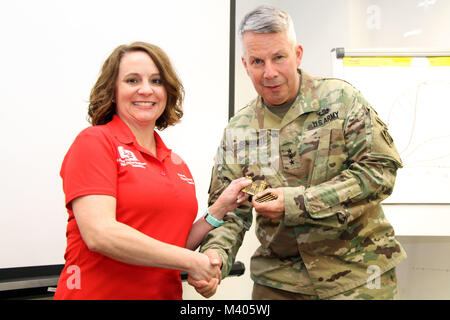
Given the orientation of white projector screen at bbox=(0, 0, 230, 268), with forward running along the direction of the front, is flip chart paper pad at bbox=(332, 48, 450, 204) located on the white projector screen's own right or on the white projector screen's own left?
on the white projector screen's own left

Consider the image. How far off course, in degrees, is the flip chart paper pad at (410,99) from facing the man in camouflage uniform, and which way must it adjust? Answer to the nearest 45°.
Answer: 0° — it already faces them

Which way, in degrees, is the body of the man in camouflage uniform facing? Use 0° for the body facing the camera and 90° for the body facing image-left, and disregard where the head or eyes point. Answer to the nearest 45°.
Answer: approximately 45°

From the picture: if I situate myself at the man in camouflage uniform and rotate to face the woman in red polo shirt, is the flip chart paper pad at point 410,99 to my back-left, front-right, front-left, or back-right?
back-right

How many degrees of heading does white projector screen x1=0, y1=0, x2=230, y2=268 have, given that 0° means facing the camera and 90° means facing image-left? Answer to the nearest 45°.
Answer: approximately 0°

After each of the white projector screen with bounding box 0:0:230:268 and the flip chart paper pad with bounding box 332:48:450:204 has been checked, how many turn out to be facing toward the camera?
2

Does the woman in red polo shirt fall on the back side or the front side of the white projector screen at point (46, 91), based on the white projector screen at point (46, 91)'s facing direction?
on the front side

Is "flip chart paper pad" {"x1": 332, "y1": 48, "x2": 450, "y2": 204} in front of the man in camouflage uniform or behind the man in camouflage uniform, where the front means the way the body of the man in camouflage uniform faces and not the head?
behind

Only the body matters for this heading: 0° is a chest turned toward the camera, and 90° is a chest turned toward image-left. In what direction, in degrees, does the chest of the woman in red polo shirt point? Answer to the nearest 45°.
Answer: approximately 315°
